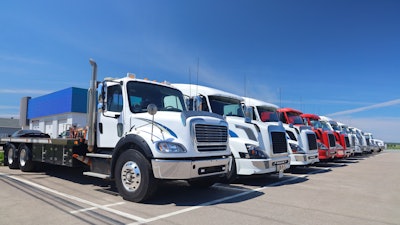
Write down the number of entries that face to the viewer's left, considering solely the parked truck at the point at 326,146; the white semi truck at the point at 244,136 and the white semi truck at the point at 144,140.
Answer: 0

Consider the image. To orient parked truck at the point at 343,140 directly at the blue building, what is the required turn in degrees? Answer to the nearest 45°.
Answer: approximately 135° to its right

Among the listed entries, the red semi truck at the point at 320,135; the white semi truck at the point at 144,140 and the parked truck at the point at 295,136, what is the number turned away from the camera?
0

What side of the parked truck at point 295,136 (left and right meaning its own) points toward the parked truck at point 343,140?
left

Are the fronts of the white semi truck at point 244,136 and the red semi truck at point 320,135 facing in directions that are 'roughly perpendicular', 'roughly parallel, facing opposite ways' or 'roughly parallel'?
roughly parallel

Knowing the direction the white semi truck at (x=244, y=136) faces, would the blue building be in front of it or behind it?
behind

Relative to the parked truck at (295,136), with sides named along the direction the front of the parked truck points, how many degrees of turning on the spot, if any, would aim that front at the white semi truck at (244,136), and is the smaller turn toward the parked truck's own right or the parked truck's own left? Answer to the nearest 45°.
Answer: approximately 90° to the parked truck's own right

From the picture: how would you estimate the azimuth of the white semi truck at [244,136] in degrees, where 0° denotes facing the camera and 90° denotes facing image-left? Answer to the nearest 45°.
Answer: approximately 315°

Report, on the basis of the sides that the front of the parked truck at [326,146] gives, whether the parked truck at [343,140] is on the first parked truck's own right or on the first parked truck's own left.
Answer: on the first parked truck's own left

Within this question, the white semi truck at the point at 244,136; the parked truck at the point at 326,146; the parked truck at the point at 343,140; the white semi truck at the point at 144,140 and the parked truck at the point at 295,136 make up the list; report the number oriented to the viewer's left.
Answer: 0

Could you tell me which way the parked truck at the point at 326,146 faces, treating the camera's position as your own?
facing the viewer and to the right of the viewer

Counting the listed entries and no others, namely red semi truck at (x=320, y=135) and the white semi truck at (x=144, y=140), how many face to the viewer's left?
0

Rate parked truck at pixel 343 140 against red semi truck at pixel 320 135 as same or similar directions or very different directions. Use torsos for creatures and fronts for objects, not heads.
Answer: same or similar directions

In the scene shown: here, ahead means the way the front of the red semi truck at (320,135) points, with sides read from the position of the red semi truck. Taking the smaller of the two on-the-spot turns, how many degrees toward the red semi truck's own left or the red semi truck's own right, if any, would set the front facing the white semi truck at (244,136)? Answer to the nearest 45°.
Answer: approximately 45° to the red semi truck's own right
